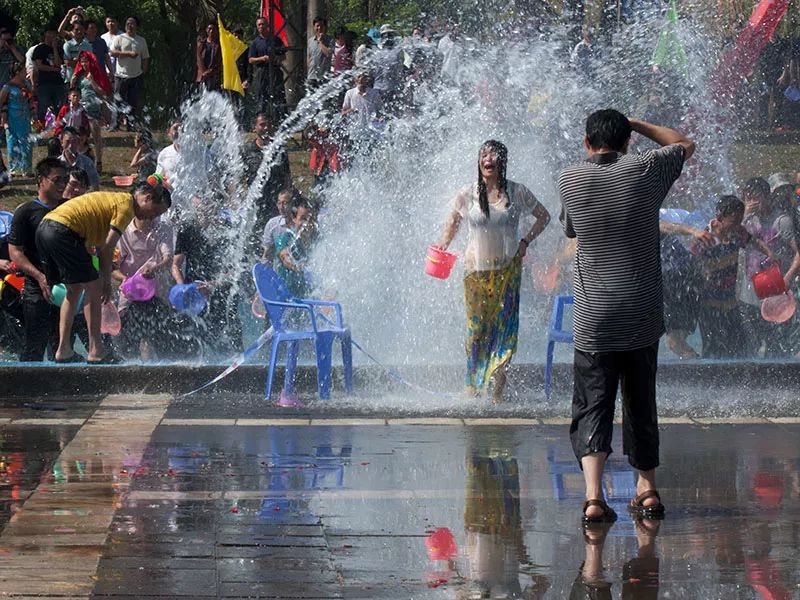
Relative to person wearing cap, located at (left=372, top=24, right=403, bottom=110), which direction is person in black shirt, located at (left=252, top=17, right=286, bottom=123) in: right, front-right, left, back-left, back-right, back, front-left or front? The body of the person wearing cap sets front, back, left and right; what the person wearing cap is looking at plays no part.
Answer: back-right

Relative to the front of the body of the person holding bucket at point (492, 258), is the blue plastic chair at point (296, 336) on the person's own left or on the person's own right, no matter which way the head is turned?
on the person's own right

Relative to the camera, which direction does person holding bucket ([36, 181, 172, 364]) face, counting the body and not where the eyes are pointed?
to the viewer's right

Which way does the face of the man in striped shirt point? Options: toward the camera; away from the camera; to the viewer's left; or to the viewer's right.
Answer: away from the camera

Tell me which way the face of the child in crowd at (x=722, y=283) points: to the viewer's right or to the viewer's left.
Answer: to the viewer's left

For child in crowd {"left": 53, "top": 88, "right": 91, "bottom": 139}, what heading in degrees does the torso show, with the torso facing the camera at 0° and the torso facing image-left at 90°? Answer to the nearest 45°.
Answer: approximately 0°

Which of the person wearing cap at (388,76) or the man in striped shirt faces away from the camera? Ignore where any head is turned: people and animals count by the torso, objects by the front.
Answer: the man in striped shirt

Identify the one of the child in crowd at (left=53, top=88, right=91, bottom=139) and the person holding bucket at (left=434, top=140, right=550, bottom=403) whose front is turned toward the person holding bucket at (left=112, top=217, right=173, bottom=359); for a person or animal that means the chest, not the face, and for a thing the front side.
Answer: the child in crowd

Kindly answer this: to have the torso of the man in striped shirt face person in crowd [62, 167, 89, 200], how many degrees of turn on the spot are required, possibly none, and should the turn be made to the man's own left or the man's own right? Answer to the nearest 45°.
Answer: approximately 45° to the man's own left

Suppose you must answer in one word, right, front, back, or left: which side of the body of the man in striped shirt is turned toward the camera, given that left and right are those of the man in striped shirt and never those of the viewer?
back

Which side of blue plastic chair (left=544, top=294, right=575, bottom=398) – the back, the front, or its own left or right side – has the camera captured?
left

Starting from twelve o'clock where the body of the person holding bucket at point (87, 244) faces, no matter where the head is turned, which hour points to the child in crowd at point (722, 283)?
The child in crowd is roughly at 12 o'clock from the person holding bucket.
